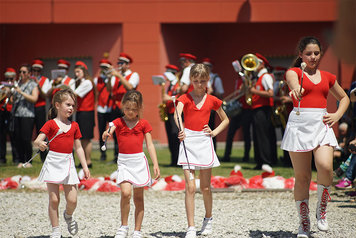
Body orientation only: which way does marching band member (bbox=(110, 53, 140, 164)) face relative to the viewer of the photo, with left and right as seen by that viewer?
facing the viewer and to the left of the viewer

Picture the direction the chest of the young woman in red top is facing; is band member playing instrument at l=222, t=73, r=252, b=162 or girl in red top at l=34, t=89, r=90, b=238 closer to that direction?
the girl in red top

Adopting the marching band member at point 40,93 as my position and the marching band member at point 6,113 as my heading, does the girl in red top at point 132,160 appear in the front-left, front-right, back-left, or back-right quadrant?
back-left

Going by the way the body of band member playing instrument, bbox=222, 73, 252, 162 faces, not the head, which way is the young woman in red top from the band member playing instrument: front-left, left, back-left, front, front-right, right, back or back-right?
front-left

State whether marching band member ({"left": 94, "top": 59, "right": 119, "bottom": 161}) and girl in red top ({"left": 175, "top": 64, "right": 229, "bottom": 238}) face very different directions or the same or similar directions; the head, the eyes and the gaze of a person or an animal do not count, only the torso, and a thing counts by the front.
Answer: same or similar directions

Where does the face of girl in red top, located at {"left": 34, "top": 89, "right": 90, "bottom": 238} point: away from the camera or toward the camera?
toward the camera

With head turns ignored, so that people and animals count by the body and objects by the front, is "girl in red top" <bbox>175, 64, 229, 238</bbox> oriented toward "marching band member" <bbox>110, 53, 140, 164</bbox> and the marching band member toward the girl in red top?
no

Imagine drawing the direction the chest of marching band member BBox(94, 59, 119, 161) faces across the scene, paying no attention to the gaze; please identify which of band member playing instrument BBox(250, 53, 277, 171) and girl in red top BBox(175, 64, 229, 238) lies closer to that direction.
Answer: the girl in red top

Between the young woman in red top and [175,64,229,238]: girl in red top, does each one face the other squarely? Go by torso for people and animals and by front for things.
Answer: no

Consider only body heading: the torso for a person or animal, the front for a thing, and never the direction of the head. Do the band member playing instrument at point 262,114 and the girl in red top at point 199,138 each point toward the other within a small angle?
no

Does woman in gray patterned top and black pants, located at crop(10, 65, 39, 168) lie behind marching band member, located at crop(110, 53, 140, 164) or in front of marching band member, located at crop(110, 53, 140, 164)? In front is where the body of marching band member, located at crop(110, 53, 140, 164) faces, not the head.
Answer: in front

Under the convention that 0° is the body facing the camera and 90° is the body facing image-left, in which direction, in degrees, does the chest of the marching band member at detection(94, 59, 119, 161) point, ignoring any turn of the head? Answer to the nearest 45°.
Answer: approximately 0°

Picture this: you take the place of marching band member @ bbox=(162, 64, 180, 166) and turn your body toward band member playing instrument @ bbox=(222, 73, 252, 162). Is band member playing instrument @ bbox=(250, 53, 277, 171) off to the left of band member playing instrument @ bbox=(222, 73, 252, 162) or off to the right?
right

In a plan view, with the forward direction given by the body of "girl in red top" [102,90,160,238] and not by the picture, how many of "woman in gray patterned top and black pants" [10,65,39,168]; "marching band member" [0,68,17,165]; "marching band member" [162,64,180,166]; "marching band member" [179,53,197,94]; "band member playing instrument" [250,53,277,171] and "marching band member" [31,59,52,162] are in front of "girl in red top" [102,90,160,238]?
0

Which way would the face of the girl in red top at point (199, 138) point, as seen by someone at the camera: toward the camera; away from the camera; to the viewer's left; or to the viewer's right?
toward the camera

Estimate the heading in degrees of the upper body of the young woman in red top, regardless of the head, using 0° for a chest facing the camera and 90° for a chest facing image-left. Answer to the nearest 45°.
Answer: approximately 0°

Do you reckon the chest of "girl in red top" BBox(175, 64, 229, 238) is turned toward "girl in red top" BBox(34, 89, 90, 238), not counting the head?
no

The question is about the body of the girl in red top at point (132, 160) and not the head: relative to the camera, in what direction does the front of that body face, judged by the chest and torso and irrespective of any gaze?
toward the camera

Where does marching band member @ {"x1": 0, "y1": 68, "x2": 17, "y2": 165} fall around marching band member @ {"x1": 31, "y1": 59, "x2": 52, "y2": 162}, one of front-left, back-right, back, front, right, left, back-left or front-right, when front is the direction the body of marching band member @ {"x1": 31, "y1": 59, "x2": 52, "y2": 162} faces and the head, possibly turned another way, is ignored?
right

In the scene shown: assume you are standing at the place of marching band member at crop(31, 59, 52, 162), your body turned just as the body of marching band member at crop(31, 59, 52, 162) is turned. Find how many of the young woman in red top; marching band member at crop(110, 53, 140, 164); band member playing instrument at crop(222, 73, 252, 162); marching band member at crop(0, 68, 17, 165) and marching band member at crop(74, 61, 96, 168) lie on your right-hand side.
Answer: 1

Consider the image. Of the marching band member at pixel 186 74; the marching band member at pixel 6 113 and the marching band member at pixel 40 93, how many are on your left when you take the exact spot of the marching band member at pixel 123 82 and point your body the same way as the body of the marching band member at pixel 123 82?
1

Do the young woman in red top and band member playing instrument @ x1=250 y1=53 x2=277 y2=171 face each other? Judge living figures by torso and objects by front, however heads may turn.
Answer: no
